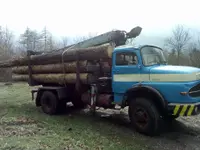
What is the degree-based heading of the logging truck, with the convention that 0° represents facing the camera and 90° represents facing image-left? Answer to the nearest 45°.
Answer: approximately 315°
